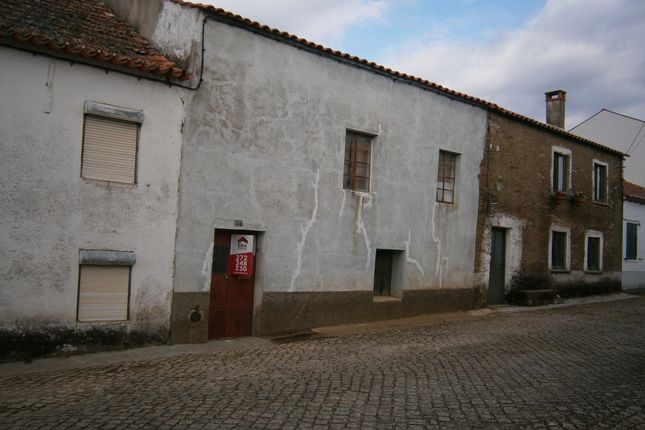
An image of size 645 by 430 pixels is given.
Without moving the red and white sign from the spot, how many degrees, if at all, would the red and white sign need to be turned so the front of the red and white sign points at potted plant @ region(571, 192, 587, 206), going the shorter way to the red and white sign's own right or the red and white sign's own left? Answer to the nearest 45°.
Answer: approximately 135° to the red and white sign's own left

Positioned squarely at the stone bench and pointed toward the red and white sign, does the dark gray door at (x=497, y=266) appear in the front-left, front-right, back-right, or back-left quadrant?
front-right

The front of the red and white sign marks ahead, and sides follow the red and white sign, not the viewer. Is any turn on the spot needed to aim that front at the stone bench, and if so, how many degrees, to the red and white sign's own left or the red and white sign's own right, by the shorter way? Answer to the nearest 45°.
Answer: approximately 135° to the red and white sign's own left

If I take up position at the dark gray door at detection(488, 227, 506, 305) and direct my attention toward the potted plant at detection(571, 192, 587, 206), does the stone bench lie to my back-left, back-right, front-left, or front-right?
front-right

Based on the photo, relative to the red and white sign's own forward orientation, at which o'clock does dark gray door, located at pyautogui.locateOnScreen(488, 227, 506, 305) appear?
The dark gray door is roughly at 8 o'clock from the red and white sign.

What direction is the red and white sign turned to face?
toward the camera

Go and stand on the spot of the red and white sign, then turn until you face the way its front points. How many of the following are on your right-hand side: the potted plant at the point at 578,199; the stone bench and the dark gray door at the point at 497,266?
0
